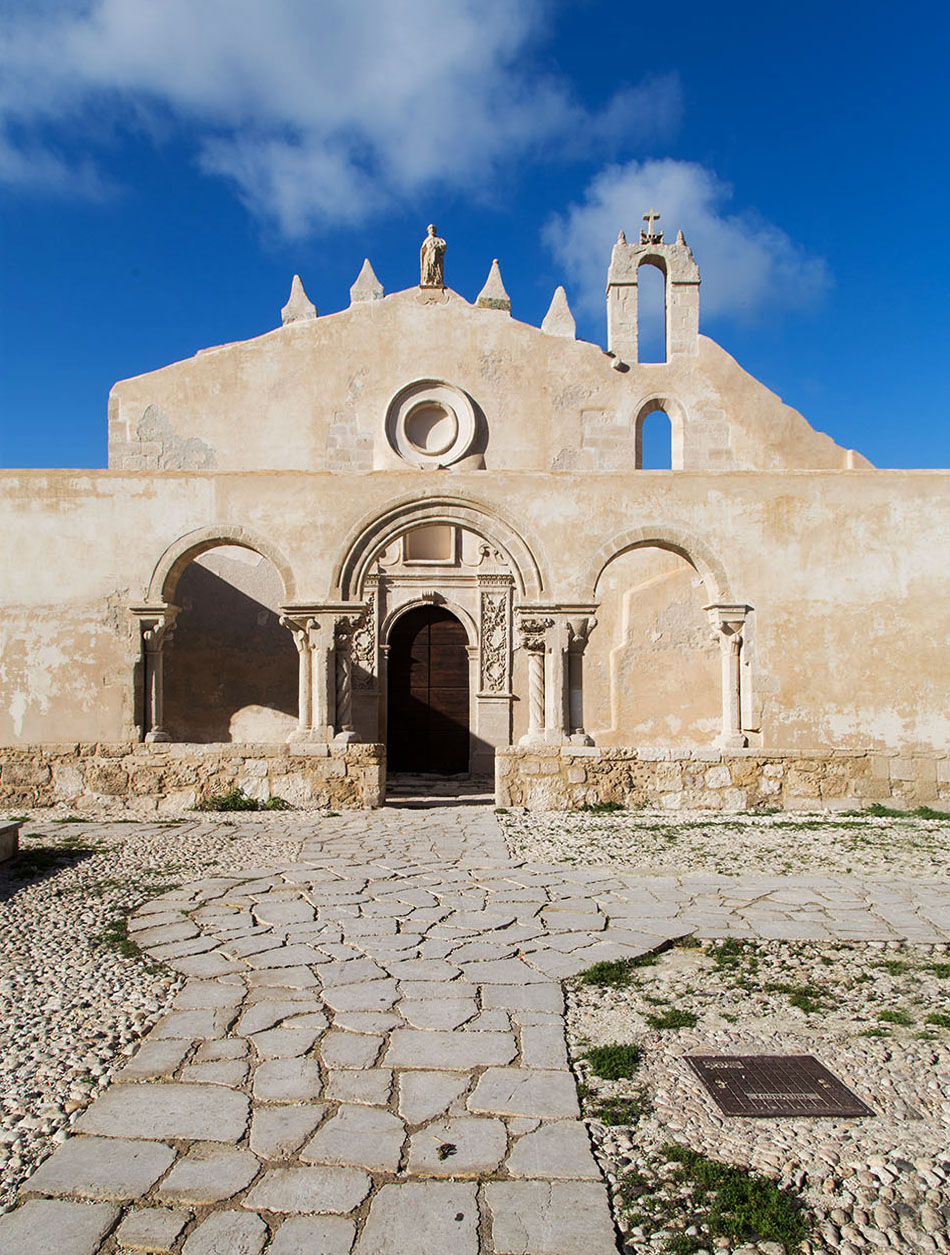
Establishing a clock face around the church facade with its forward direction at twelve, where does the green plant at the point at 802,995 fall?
The green plant is roughly at 12 o'clock from the church facade.

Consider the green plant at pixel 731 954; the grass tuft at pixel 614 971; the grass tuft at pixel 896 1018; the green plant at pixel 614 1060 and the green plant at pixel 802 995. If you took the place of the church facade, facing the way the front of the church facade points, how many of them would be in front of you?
5

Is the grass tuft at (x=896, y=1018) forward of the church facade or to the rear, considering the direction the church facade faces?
forward

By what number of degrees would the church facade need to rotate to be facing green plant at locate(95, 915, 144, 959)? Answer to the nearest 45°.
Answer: approximately 45° to its right

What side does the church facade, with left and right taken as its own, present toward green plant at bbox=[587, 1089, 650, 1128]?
front

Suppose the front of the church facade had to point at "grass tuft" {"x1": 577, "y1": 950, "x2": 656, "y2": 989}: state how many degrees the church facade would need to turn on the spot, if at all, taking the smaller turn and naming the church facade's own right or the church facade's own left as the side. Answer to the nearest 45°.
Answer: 0° — it already faces it

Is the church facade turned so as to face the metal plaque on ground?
yes

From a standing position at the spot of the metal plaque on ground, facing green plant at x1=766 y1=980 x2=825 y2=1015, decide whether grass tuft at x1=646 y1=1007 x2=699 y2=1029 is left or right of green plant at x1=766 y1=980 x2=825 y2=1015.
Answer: left

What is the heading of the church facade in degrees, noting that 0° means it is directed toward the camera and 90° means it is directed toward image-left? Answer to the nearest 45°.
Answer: approximately 0°

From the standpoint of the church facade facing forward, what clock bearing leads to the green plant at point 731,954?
The green plant is roughly at 12 o'clock from the church facade.

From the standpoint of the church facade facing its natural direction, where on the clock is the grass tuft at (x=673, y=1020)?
The grass tuft is roughly at 12 o'clock from the church facade.

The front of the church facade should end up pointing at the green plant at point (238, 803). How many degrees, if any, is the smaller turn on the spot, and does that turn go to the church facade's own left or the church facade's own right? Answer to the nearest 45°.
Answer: approximately 90° to the church facade's own right
